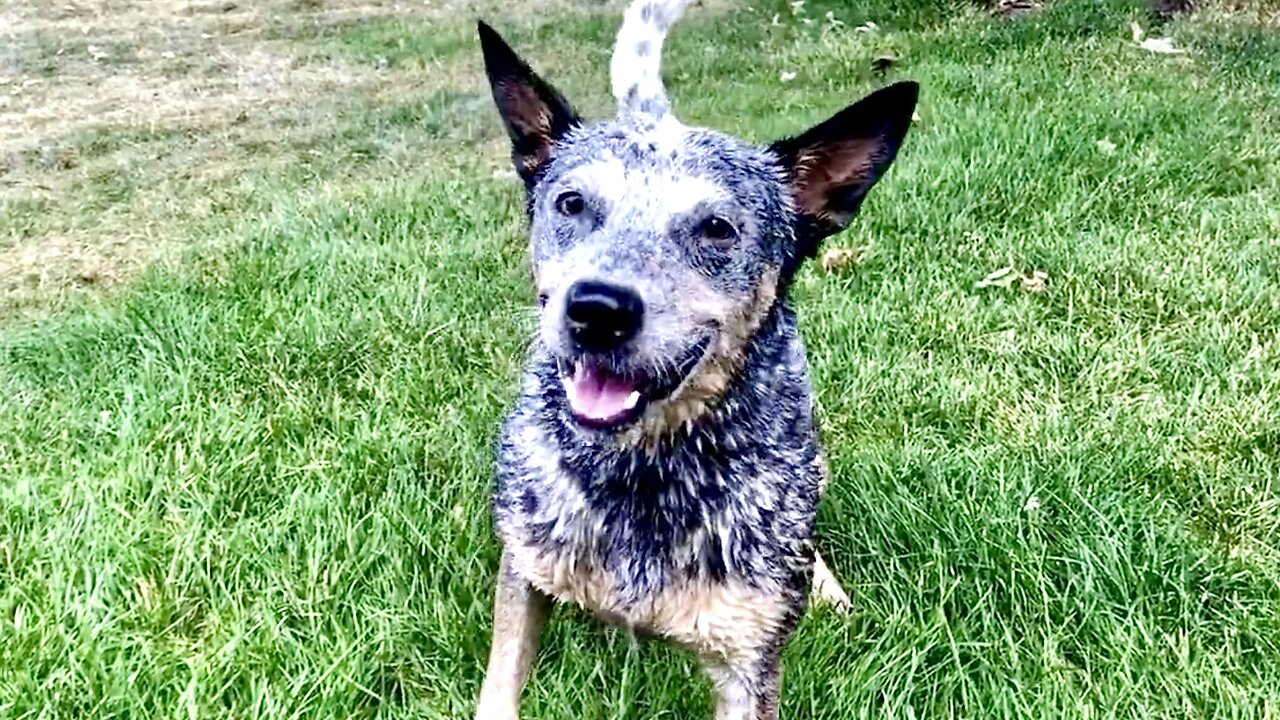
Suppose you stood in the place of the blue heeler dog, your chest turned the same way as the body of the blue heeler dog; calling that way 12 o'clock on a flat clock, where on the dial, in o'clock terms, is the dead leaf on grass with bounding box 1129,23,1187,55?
The dead leaf on grass is roughly at 7 o'clock from the blue heeler dog.

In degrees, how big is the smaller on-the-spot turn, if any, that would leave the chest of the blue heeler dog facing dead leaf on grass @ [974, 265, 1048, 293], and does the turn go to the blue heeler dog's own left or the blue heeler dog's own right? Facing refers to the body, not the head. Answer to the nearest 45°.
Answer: approximately 135° to the blue heeler dog's own left

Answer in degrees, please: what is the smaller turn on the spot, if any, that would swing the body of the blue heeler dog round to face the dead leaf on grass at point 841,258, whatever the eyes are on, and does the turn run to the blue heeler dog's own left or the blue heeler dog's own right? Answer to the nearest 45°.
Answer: approximately 180°

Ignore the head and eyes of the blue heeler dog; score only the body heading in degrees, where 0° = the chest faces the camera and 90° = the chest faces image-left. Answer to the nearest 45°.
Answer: approximately 0°
